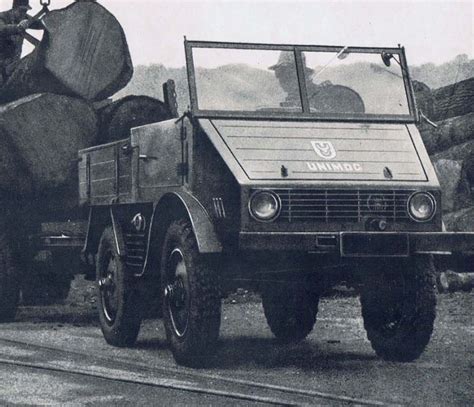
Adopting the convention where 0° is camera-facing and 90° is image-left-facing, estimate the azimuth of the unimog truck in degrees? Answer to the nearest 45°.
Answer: approximately 315°

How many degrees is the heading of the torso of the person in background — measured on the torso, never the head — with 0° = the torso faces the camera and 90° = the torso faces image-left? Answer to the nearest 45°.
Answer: approximately 270°

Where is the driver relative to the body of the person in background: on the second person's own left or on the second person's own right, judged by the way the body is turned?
on the second person's own right

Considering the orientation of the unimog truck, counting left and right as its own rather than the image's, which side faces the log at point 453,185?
left
